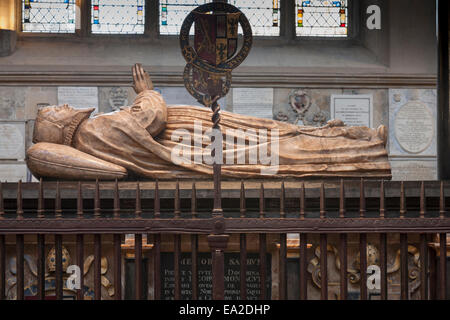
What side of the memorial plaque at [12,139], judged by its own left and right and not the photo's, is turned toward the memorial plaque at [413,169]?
left

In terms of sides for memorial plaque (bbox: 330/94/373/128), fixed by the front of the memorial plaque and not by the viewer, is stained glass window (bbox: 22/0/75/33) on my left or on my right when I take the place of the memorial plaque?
on my right

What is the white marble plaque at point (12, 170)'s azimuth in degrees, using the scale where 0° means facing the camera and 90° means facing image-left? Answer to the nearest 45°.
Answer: approximately 0°

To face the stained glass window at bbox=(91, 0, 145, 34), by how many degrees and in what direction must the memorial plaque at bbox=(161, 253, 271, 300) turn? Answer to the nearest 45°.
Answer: approximately 180°

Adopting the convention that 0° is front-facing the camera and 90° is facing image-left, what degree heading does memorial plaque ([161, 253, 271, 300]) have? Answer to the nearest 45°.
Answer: approximately 0°
